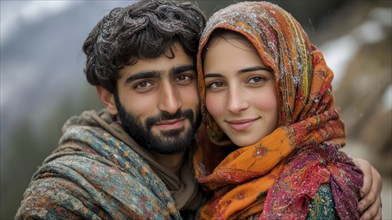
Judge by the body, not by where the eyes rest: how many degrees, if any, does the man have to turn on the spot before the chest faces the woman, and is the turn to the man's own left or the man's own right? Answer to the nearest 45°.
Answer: approximately 45° to the man's own left

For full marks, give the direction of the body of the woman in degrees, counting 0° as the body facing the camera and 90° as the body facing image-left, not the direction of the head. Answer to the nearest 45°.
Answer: approximately 45°

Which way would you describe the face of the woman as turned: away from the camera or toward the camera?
toward the camera

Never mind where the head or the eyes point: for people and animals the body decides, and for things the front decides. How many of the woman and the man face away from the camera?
0

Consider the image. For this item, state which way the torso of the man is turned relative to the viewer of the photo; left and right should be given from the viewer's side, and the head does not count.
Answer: facing the viewer and to the right of the viewer

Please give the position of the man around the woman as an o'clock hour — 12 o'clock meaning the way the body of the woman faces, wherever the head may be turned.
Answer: The man is roughly at 2 o'clock from the woman.
